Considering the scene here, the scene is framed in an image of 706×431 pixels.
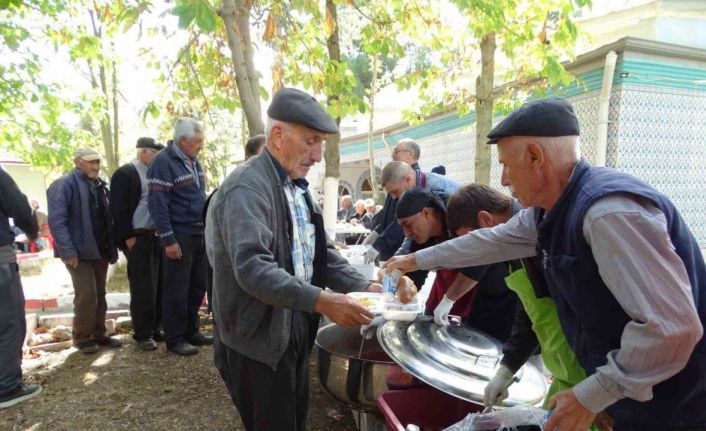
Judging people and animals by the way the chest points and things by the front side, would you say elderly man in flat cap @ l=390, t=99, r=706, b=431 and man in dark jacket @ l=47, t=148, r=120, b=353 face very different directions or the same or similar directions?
very different directions

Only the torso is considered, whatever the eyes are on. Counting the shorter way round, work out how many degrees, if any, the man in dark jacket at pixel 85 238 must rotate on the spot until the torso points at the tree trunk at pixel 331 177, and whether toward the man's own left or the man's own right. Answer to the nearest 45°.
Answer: approximately 45° to the man's own left

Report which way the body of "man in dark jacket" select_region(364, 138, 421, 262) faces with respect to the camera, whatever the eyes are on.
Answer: to the viewer's left

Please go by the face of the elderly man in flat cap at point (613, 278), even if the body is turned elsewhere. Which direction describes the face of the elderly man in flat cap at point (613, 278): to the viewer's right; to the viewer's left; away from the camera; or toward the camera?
to the viewer's left

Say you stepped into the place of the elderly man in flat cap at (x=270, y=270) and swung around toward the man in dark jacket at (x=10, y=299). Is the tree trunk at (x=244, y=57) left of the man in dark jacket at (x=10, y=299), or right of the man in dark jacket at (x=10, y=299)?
right

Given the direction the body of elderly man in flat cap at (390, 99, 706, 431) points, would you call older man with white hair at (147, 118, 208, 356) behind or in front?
in front

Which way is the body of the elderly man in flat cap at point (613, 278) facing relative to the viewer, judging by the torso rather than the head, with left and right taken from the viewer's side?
facing to the left of the viewer

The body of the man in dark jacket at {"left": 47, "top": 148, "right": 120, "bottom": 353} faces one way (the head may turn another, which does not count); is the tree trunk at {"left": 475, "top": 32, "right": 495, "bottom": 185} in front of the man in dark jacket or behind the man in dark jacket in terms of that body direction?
in front

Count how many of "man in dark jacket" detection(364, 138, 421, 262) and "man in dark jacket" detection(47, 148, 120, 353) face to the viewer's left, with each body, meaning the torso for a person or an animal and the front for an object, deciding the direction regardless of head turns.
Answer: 1

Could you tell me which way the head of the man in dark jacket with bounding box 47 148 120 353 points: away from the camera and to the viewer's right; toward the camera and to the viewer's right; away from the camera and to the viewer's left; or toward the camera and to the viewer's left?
toward the camera and to the viewer's right
